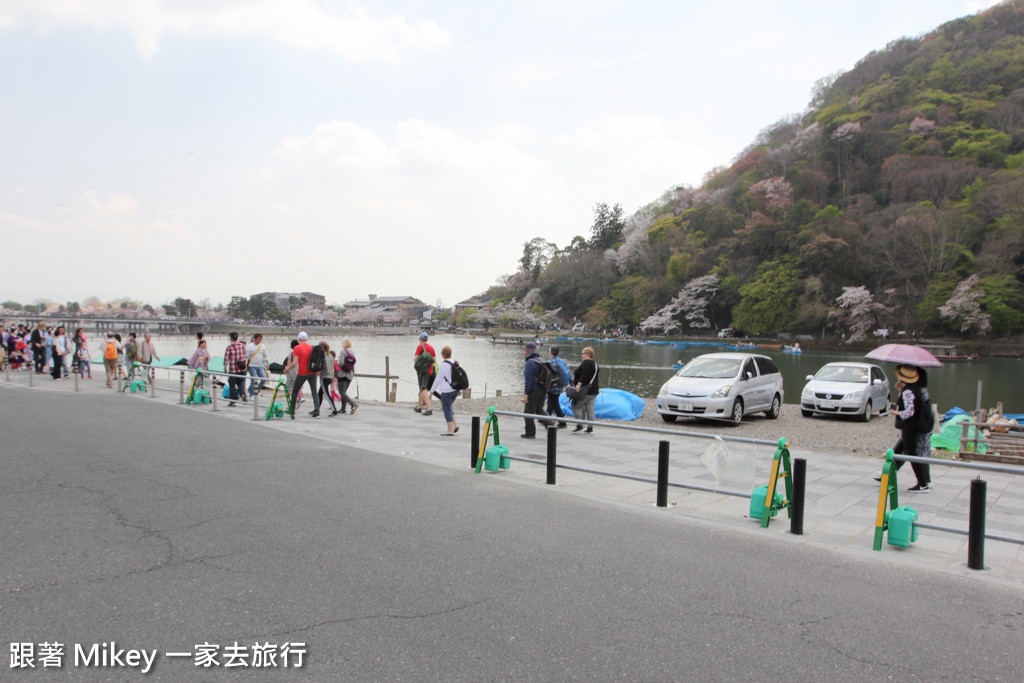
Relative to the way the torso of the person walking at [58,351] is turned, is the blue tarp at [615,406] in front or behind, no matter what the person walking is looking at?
in front

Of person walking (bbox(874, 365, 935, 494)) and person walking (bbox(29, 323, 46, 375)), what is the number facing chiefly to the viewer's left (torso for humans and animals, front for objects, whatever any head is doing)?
1

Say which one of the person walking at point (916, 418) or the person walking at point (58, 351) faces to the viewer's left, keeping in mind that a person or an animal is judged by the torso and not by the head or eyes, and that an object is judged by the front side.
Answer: the person walking at point (916, 418)

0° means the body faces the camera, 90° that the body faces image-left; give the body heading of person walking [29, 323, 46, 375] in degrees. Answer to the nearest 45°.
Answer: approximately 315°

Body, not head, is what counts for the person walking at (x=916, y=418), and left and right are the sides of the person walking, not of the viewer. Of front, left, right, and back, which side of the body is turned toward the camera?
left

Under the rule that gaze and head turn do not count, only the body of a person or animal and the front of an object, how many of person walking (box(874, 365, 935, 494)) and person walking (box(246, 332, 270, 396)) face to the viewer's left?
1

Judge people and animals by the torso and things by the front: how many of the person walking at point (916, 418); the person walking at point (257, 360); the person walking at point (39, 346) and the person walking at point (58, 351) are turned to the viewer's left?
1

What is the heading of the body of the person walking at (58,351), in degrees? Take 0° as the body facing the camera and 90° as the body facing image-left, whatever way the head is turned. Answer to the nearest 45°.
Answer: approximately 315°

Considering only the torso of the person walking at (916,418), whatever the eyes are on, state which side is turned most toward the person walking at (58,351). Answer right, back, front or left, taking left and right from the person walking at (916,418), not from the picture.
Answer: front
